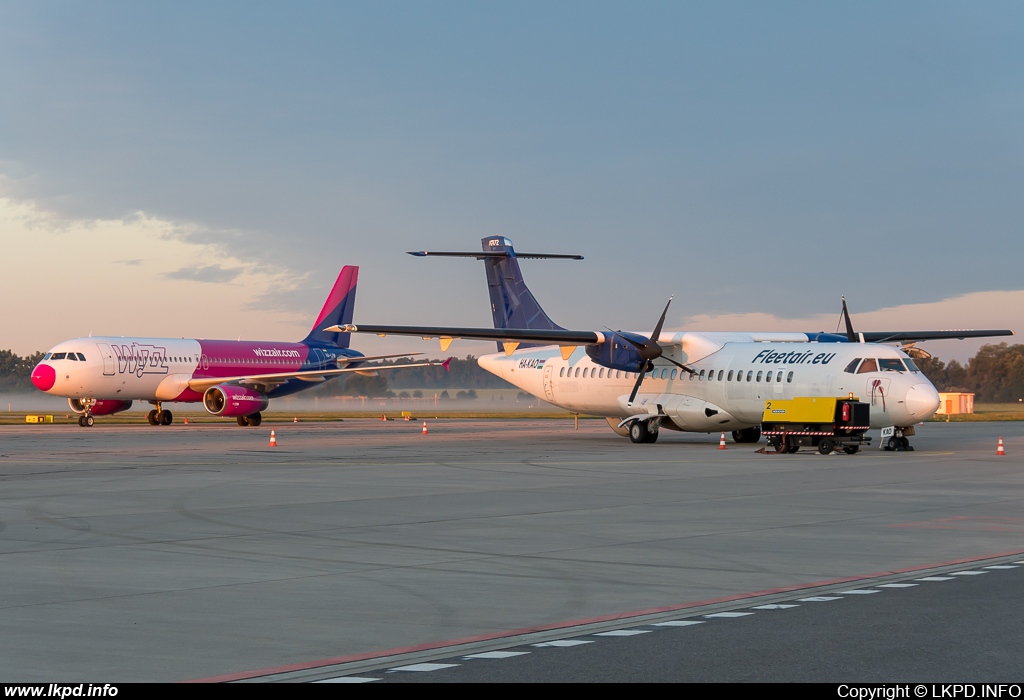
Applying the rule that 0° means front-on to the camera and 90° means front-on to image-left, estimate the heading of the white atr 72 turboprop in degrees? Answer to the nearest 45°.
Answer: approximately 315°
